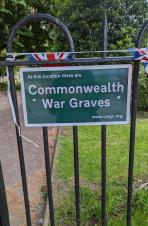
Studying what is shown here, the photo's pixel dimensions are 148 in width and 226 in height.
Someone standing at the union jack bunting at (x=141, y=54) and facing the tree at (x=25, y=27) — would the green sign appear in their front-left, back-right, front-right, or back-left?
front-left

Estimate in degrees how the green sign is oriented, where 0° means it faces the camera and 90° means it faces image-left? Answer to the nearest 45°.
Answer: approximately 0°

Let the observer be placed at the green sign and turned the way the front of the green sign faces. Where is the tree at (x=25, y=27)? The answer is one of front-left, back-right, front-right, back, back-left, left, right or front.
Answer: back
